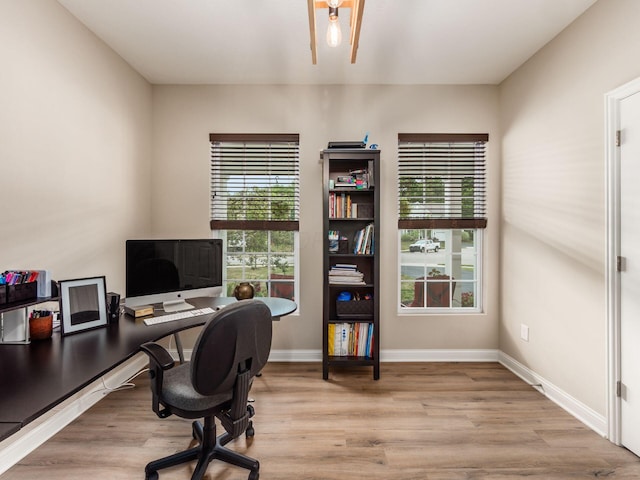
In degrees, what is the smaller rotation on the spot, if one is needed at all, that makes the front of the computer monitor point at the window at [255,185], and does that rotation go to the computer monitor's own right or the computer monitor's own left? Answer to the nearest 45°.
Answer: approximately 90° to the computer monitor's own left

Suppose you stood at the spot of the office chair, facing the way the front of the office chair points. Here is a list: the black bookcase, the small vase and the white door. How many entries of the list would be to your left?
0

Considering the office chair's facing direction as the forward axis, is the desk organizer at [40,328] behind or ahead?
ahead

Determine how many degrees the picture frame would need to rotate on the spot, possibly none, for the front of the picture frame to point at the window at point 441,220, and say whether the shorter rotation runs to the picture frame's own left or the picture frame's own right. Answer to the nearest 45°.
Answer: approximately 45° to the picture frame's own left

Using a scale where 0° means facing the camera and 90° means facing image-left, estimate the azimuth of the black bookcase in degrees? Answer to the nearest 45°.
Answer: approximately 0°

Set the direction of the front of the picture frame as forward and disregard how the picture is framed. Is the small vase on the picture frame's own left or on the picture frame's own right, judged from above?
on the picture frame's own left

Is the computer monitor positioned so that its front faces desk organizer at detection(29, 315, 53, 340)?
no

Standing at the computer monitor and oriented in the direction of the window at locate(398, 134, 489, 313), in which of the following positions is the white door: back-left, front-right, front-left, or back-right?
front-right

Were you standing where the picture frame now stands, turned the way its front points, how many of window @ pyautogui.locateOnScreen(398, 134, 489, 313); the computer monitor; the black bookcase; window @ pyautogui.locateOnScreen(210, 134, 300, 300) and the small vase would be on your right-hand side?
0

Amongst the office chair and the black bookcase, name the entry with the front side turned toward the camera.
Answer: the black bookcase

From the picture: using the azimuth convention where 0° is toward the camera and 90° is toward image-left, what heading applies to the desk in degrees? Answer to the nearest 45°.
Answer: approximately 315°

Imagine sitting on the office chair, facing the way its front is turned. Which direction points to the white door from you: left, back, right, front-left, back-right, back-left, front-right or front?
back-right

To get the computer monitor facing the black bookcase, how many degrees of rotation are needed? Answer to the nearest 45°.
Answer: approximately 45° to its left

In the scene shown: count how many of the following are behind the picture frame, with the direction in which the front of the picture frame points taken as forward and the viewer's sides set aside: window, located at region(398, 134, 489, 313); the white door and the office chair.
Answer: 0

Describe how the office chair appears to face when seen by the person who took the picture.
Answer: facing away from the viewer and to the left of the viewer

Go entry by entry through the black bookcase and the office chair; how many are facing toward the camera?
1

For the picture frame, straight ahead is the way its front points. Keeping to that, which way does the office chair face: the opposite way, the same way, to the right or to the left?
the opposite way
